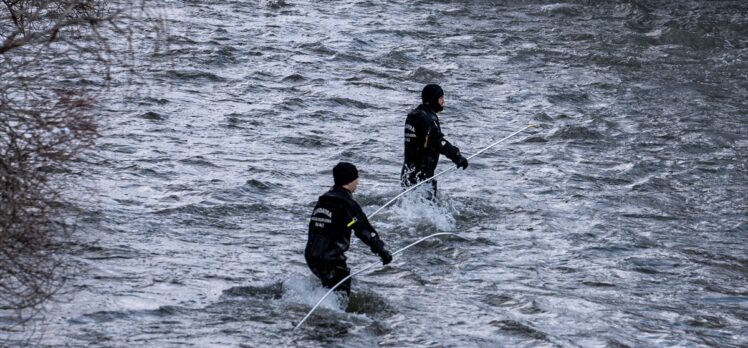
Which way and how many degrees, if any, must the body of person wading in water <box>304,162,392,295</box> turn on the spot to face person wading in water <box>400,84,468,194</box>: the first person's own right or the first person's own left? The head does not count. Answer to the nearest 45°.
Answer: approximately 45° to the first person's own left

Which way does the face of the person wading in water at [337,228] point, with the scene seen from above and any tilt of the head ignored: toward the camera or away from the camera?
away from the camera

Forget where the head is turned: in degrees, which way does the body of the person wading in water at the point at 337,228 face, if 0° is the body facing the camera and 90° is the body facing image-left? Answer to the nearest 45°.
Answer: approximately 225°
